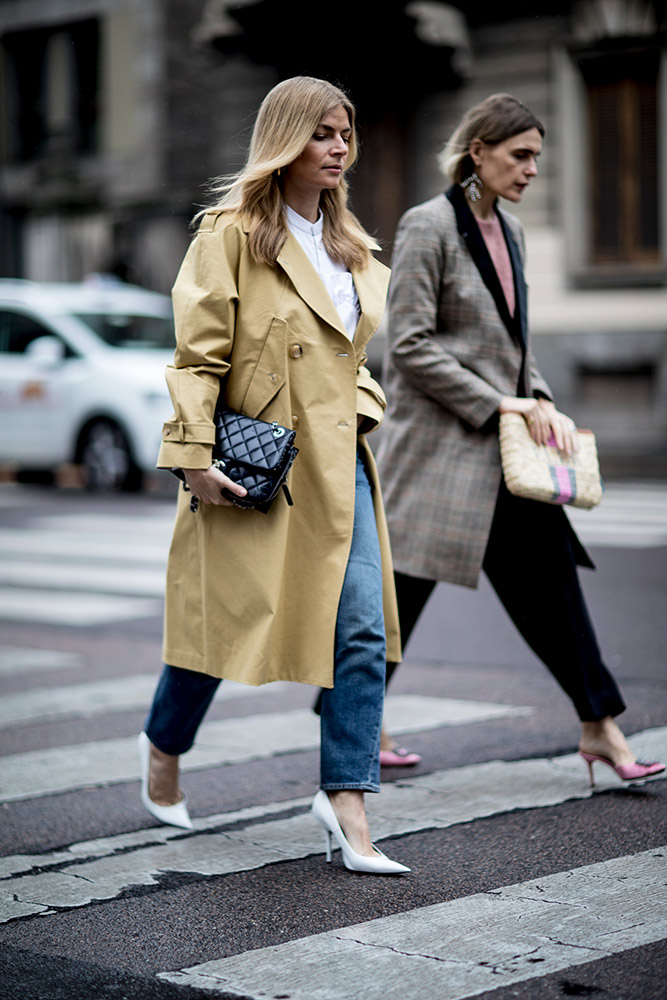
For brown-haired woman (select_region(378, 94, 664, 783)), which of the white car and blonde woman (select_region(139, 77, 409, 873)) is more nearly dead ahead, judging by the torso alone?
the blonde woman

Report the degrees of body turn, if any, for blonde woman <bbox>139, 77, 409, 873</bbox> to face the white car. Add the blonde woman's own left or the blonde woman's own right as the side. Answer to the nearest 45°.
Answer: approximately 135° to the blonde woman's own left

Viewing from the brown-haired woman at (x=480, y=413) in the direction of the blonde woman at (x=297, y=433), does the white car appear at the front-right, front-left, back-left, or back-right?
back-right

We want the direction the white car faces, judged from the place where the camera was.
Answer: facing the viewer and to the right of the viewer

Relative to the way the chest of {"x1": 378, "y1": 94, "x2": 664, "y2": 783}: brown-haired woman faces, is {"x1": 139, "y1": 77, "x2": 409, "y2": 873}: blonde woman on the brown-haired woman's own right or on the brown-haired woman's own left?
on the brown-haired woman's own right

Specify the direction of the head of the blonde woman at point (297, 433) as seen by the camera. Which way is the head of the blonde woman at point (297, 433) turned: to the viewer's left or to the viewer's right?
to the viewer's right

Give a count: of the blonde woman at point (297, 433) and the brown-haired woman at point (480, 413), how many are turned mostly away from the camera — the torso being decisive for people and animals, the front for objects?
0

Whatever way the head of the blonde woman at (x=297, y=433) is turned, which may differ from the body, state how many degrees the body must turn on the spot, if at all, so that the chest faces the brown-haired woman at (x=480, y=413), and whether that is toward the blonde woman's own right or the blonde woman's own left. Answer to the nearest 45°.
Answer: approximately 90° to the blonde woman's own left

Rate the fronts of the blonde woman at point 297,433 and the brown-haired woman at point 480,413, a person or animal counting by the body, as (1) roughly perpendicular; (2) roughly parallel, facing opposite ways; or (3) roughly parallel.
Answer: roughly parallel

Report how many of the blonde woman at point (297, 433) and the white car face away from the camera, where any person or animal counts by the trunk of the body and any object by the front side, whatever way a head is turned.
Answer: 0

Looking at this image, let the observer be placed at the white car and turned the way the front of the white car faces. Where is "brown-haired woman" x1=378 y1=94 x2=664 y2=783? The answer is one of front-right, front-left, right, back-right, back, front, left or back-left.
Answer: front-right

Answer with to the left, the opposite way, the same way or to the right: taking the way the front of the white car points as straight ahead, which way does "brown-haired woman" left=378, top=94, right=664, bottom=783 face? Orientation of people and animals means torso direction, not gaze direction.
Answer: the same way

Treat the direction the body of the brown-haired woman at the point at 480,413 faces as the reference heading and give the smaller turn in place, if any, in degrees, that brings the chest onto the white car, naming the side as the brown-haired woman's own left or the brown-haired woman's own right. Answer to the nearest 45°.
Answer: approximately 135° to the brown-haired woman's own left

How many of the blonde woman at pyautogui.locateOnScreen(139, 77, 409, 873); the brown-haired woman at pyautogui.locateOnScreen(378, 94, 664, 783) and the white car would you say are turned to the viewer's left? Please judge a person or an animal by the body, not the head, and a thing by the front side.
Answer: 0
